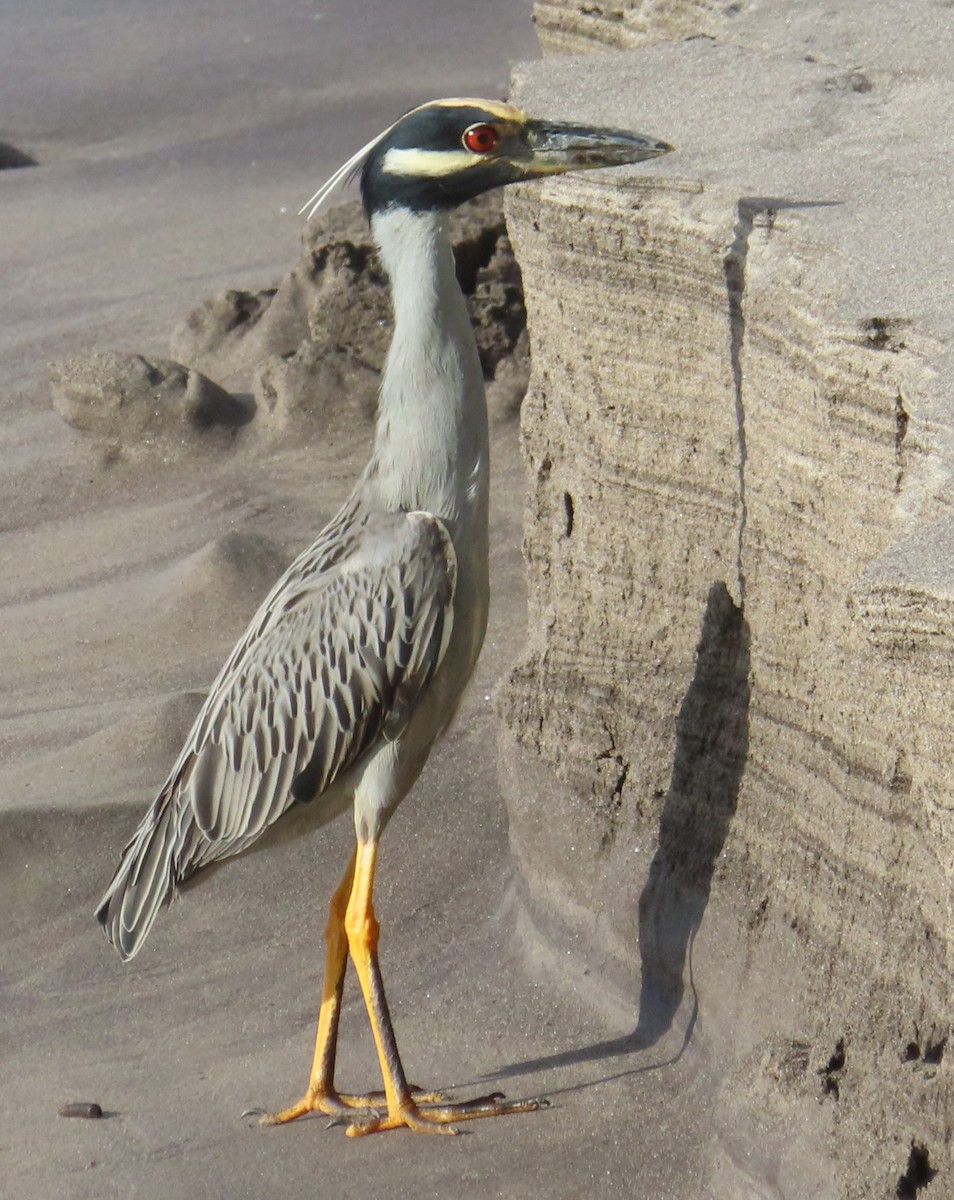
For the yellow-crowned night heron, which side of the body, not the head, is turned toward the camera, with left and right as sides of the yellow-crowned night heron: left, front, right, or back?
right

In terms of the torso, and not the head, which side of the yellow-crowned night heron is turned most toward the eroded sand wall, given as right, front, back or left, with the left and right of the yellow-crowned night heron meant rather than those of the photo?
front

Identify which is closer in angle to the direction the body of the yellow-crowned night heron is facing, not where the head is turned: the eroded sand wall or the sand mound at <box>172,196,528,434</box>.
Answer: the eroded sand wall

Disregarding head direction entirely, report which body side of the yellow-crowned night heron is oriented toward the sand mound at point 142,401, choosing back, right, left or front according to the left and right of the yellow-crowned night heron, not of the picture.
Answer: left

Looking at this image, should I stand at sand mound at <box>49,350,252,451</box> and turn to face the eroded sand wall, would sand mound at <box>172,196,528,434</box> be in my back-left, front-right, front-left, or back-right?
front-left

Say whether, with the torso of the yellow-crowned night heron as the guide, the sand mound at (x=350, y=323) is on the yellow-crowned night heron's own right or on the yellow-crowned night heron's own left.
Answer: on the yellow-crowned night heron's own left

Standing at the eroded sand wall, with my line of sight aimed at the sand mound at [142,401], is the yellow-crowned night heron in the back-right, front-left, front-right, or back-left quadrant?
front-left
